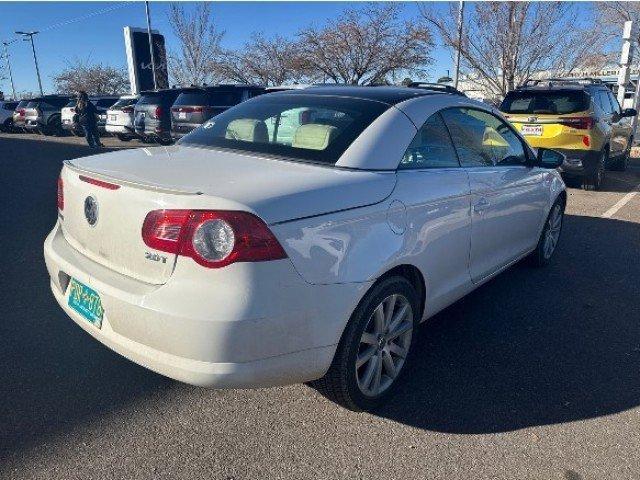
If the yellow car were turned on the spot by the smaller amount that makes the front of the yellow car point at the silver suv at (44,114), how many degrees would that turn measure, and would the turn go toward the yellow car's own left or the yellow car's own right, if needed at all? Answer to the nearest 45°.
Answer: approximately 135° to the yellow car's own left

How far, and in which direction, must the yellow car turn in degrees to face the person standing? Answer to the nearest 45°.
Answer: approximately 135° to its left

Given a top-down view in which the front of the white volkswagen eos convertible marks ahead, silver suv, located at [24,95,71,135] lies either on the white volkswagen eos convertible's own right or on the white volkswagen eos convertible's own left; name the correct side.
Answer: on the white volkswagen eos convertible's own left

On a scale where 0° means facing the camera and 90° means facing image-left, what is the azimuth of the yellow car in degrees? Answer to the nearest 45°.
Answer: approximately 225°

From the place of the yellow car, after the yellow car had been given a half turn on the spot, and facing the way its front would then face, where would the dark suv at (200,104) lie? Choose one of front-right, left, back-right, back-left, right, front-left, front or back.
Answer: front-right

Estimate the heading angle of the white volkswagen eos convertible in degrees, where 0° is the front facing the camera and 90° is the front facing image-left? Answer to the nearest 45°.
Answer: approximately 225°
